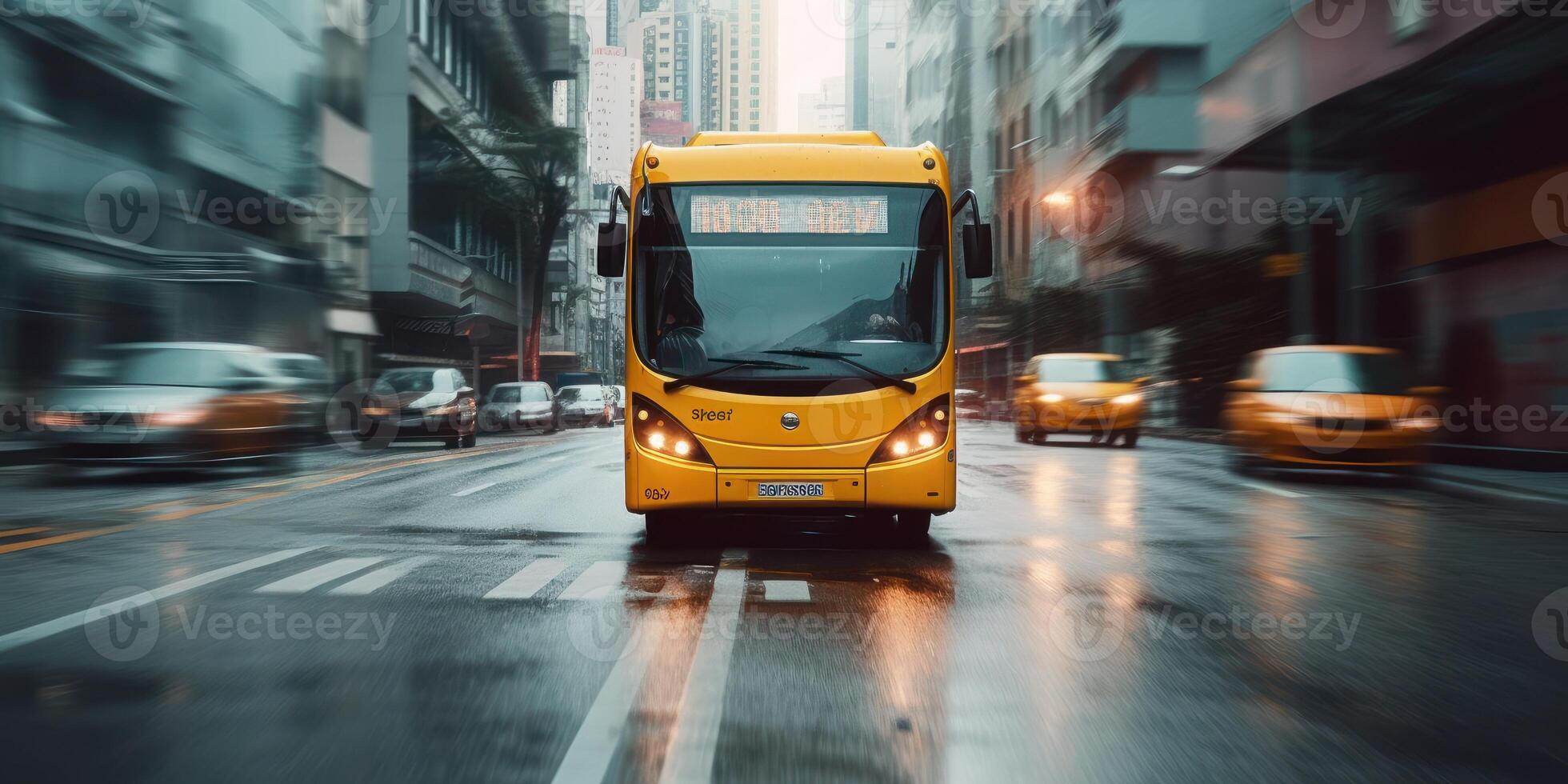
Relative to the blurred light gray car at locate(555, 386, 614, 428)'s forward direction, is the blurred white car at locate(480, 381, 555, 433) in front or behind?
in front

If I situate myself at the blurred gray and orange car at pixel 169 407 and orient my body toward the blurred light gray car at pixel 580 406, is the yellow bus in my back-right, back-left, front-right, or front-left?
back-right

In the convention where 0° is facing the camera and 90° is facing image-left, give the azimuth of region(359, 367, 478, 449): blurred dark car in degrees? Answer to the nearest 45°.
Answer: approximately 0°

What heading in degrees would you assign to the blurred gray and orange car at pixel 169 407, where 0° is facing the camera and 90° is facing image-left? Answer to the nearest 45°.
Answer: approximately 45°

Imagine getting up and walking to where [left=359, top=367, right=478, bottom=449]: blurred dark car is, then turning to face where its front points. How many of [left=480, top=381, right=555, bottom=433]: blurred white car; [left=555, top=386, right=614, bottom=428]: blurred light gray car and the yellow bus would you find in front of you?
1

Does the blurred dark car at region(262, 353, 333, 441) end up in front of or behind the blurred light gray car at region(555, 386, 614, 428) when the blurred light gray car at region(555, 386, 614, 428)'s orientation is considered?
in front

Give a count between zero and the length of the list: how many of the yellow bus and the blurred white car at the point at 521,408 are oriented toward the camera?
2

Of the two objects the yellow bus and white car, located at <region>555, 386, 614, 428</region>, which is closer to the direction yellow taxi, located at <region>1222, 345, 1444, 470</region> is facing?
the yellow bus

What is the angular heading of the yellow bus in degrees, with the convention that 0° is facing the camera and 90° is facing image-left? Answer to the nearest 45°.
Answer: approximately 0°
